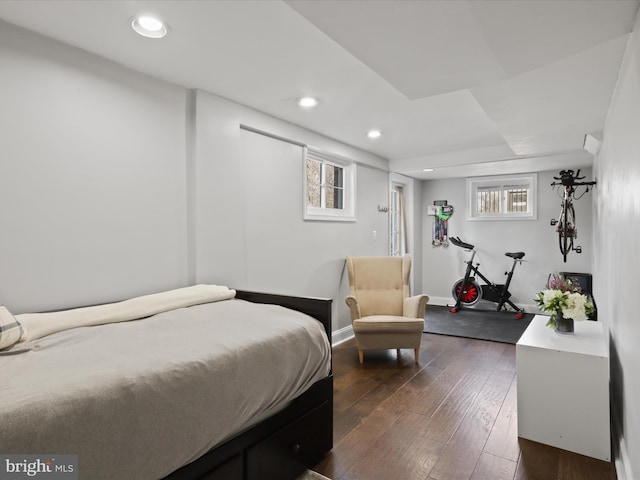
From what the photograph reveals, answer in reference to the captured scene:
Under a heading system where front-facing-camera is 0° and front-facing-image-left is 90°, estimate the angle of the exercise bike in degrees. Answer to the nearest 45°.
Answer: approximately 90°

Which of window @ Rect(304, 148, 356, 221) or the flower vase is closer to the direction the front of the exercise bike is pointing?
the window

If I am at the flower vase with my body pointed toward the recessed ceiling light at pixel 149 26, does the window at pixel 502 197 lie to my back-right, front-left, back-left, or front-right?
back-right

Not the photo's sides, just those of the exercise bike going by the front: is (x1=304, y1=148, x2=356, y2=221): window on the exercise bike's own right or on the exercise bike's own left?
on the exercise bike's own left

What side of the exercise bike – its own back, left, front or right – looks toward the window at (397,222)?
front

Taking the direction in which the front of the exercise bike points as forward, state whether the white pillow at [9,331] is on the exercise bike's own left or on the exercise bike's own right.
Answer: on the exercise bike's own left

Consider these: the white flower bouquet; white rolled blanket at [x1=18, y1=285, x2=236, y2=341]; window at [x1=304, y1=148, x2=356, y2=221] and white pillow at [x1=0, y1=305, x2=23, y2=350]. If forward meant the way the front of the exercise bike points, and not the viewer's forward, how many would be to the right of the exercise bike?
0

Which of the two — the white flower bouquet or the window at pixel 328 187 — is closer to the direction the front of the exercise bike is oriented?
the window

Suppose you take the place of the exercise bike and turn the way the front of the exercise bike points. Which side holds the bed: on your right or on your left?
on your left

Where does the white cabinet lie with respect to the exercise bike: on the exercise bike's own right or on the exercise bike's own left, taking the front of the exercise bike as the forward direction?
on the exercise bike's own left

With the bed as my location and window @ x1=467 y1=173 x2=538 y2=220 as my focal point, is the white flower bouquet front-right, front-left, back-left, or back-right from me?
front-right

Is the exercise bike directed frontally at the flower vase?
no

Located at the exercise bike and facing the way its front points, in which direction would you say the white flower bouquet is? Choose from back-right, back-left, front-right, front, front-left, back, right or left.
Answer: left
